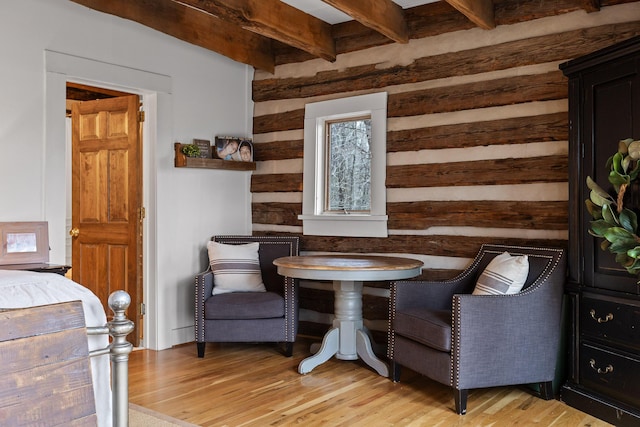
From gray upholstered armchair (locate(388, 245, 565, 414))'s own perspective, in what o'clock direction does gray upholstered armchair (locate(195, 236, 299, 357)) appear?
gray upholstered armchair (locate(195, 236, 299, 357)) is roughly at 2 o'clock from gray upholstered armchair (locate(388, 245, 565, 414)).

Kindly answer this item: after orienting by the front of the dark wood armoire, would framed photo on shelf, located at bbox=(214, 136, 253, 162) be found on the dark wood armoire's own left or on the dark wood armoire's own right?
on the dark wood armoire's own right

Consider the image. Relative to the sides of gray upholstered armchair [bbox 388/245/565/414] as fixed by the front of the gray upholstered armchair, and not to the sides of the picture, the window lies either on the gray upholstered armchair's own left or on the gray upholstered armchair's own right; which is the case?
on the gray upholstered armchair's own right
